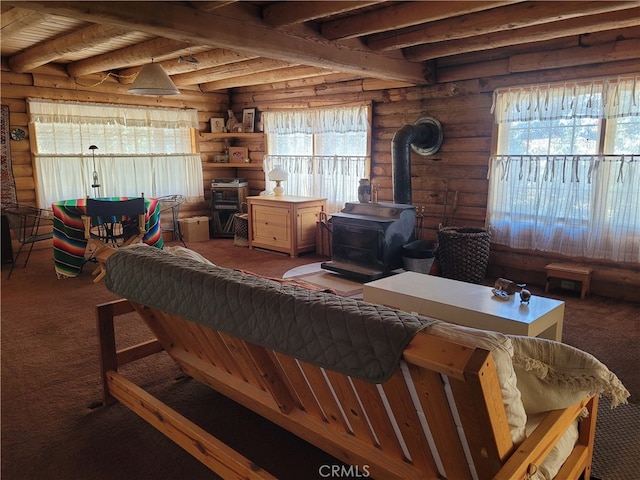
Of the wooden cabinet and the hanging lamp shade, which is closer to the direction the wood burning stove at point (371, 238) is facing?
the hanging lamp shade

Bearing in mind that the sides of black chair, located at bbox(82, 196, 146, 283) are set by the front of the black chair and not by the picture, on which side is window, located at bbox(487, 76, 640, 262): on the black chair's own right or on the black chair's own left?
on the black chair's own right

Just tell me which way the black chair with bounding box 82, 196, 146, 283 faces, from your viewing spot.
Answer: facing away from the viewer

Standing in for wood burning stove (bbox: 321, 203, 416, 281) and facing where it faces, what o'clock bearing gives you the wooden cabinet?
The wooden cabinet is roughly at 3 o'clock from the wood burning stove.

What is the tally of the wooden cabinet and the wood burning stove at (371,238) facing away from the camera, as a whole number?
0

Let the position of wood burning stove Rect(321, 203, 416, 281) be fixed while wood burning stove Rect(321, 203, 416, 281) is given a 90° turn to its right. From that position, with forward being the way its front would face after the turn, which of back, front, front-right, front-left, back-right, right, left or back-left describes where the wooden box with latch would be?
front

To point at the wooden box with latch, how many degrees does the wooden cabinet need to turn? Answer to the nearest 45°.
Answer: approximately 90° to its right

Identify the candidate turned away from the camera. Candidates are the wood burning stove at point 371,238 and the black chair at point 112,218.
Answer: the black chair

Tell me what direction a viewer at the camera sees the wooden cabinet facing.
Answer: facing the viewer and to the left of the viewer

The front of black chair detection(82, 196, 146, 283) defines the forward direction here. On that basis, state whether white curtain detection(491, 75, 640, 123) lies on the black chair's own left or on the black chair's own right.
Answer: on the black chair's own right

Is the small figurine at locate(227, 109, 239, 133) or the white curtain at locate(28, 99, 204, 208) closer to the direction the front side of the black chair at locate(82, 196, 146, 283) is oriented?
the white curtain

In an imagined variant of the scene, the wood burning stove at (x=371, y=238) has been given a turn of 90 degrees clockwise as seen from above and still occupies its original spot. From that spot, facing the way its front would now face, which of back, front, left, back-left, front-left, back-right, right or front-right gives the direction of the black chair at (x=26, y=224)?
front-left

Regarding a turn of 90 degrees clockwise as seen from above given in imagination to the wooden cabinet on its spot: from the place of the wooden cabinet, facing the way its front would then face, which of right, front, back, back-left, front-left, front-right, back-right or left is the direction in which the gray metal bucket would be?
back

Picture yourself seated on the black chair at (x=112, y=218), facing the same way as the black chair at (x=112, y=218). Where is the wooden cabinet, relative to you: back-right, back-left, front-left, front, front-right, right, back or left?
right
